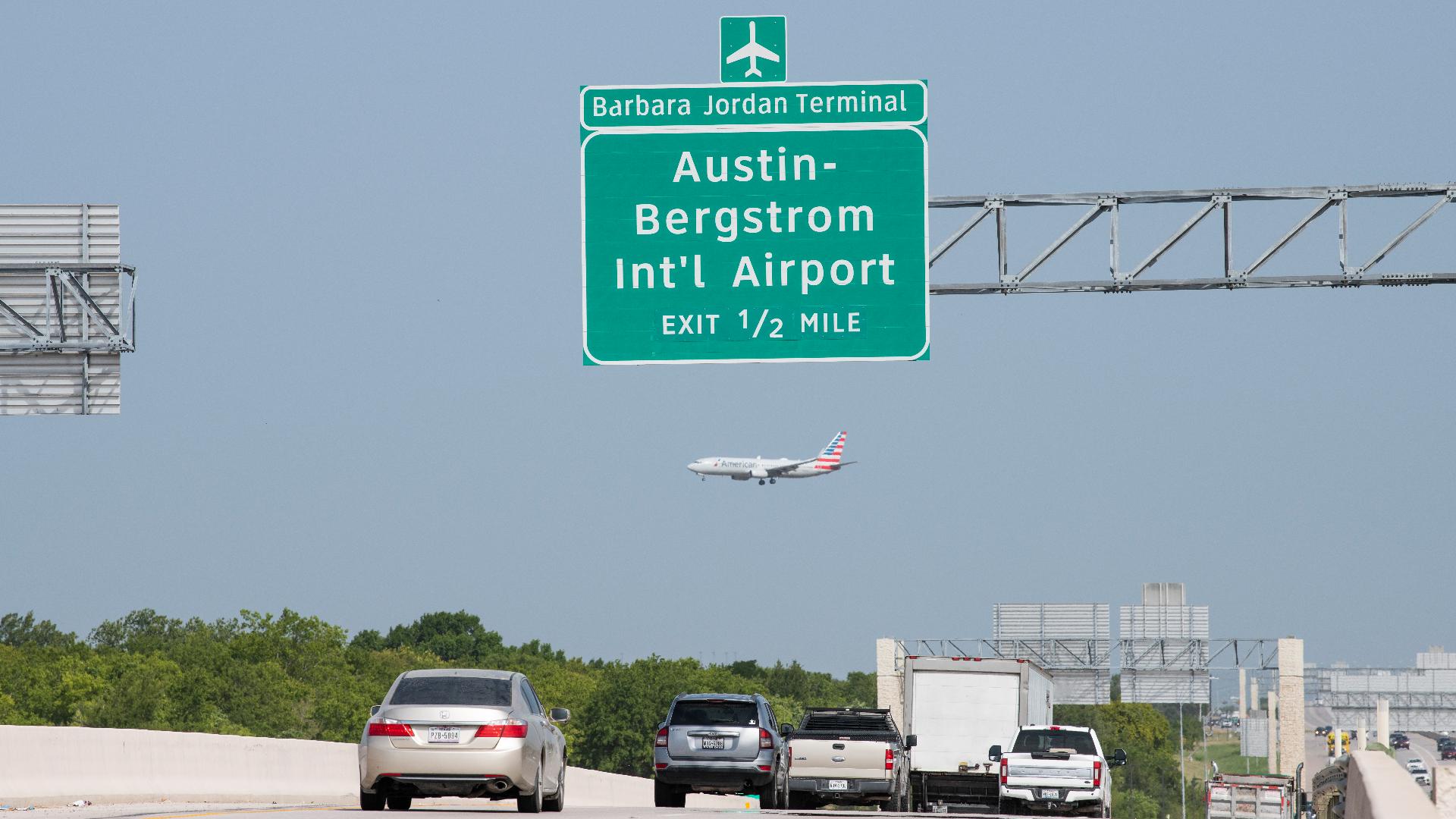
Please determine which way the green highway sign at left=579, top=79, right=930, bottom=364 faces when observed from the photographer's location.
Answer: facing the viewer

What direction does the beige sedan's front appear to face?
away from the camera

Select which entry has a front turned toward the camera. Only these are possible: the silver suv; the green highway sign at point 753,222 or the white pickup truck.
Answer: the green highway sign

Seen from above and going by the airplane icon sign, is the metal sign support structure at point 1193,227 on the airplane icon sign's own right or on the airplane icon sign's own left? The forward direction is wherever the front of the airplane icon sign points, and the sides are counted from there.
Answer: on the airplane icon sign's own left

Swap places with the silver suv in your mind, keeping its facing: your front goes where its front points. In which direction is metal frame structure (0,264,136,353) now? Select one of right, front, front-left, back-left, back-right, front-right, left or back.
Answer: left

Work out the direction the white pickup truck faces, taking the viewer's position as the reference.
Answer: facing away from the viewer

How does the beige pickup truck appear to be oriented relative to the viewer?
away from the camera

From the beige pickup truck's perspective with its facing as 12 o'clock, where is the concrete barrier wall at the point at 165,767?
The concrete barrier wall is roughly at 8 o'clock from the beige pickup truck.

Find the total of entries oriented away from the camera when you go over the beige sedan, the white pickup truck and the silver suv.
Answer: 3

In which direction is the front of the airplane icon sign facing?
toward the camera

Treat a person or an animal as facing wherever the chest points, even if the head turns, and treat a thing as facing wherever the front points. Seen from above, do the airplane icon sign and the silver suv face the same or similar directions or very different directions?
very different directions

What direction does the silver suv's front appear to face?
away from the camera

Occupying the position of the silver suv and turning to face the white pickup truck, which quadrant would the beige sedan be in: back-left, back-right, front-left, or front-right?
back-right
